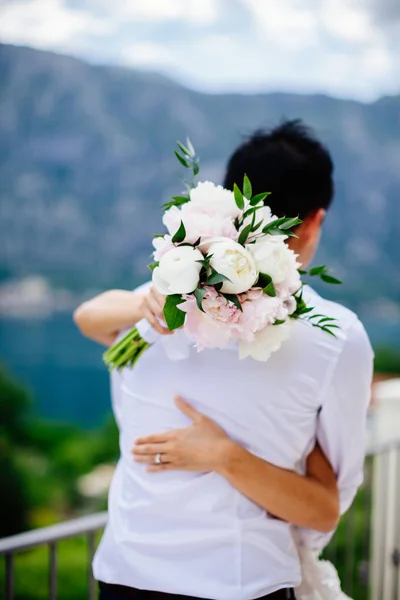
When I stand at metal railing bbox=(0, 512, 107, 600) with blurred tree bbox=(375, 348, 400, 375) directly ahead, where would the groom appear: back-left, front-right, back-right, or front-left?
back-right

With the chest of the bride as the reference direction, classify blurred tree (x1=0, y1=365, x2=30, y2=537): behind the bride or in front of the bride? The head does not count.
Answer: behind

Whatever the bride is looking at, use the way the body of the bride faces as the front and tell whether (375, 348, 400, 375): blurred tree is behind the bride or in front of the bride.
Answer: behind

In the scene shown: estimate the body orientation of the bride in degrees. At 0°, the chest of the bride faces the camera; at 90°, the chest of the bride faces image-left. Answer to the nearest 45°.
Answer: approximately 0°
